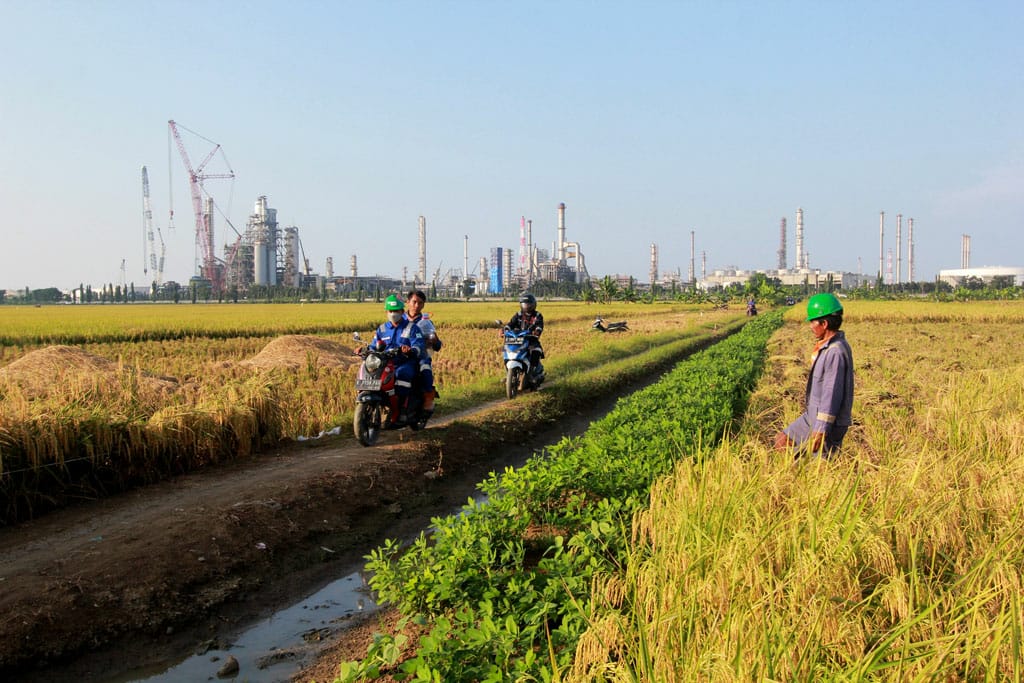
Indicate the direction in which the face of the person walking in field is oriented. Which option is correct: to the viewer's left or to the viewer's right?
to the viewer's left

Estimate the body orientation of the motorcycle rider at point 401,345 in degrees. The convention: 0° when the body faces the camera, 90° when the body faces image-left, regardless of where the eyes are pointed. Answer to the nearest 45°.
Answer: approximately 45°

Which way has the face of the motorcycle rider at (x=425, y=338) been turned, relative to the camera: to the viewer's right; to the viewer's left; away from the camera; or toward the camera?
toward the camera

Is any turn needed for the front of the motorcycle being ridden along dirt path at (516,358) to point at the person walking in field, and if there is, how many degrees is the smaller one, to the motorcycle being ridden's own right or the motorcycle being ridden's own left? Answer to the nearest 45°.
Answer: approximately 45° to the motorcycle being ridden's own left

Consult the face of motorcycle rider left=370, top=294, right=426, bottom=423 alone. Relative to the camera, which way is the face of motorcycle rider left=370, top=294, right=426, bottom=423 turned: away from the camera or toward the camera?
toward the camera

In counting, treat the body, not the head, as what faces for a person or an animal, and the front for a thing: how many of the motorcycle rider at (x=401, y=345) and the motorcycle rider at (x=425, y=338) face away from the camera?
0

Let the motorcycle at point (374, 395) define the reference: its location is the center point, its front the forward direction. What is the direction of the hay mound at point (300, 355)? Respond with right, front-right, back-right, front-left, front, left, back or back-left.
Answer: back-right

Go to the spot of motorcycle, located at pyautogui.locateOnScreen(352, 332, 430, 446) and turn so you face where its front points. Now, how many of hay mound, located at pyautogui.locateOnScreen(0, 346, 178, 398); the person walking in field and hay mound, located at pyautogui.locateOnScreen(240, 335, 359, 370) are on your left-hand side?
1

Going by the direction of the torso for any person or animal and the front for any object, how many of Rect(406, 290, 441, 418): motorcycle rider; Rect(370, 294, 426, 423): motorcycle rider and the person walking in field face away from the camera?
0

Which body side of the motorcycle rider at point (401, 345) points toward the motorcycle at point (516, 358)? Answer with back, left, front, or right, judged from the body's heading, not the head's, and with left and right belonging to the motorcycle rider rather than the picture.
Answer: back

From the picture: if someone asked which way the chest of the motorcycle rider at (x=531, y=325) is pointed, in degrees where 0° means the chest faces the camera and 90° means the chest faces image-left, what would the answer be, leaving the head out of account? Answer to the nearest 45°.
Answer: approximately 45°

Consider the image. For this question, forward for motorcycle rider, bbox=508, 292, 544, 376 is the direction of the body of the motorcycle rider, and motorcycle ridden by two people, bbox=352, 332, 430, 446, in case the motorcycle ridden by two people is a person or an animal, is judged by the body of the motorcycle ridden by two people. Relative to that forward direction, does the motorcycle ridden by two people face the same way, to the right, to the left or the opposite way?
the same way

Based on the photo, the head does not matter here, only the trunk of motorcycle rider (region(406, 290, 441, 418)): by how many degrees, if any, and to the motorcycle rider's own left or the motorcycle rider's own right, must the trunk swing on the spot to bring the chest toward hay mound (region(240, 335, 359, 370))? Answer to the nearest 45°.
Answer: approximately 135° to the motorcycle rider's own right

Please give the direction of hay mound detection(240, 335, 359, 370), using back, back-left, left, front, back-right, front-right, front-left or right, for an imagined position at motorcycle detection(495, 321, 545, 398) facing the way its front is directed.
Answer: right

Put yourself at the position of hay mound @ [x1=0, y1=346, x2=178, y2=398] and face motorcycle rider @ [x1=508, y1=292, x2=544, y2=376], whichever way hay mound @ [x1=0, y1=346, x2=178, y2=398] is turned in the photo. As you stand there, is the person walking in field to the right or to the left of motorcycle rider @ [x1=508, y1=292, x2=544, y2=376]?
right

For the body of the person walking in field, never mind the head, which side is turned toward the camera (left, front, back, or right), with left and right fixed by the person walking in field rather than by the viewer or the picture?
left

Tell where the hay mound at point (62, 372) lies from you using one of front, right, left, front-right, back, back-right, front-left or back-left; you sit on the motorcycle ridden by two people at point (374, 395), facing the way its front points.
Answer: right

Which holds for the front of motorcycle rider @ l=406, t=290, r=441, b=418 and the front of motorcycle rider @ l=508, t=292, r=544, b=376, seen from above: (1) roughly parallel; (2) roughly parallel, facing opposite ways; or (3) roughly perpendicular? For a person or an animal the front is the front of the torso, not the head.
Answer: roughly parallel
